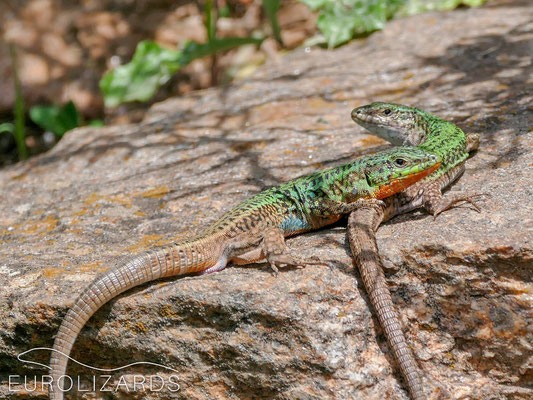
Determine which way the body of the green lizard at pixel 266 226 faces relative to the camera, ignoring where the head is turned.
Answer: to the viewer's right

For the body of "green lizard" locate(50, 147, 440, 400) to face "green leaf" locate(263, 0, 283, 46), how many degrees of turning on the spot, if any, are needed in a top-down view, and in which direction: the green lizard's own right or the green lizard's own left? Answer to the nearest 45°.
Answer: approximately 90° to the green lizard's own left

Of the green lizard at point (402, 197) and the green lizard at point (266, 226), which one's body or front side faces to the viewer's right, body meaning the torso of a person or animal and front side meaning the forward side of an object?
the green lizard at point (266, 226)

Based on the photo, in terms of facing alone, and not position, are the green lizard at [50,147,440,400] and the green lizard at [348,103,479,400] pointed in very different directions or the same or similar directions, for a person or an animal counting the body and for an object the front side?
same or similar directions

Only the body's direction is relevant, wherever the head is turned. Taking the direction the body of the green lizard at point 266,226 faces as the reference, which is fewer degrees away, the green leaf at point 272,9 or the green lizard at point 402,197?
the green lizard

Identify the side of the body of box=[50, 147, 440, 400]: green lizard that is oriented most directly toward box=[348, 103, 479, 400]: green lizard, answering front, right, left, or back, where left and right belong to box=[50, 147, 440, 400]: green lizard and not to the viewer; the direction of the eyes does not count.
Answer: front
